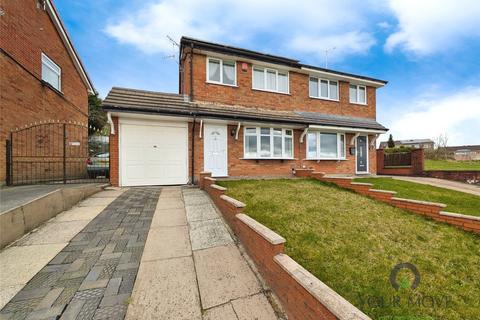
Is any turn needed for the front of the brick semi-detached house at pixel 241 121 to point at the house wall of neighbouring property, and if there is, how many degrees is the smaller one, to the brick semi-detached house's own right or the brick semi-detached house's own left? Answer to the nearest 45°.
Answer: approximately 135° to the brick semi-detached house's own right

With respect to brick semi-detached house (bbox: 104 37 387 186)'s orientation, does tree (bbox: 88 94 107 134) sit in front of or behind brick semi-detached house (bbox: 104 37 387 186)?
behind

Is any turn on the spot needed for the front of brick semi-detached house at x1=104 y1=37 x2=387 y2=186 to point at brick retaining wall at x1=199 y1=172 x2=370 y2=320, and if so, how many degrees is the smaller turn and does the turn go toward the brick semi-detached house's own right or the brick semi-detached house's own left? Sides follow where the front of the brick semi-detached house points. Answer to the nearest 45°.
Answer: approximately 45° to the brick semi-detached house's own right

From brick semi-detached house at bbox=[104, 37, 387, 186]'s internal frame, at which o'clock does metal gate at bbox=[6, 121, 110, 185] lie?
The metal gate is roughly at 4 o'clock from the brick semi-detached house.

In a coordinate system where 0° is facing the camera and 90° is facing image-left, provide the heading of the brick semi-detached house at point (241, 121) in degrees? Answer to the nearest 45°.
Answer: approximately 315°
